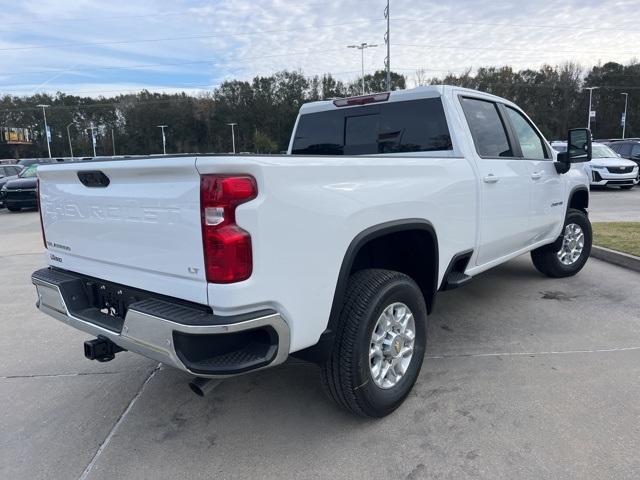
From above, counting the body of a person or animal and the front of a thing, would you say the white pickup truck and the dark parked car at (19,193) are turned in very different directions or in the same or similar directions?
very different directions

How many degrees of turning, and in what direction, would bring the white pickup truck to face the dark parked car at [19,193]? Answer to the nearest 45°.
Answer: approximately 90° to its left

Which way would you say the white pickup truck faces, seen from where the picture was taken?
facing away from the viewer and to the right of the viewer

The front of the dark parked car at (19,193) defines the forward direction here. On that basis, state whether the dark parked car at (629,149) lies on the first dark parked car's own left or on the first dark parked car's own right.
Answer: on the first dark parked car's own left

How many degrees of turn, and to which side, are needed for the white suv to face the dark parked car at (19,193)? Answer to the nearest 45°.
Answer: approximately 90° to its right

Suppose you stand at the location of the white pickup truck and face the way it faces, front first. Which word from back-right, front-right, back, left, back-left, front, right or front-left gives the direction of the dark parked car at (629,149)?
front

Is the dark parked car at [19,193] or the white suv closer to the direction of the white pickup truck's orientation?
the white suv

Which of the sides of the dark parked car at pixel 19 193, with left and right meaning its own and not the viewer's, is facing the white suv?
left

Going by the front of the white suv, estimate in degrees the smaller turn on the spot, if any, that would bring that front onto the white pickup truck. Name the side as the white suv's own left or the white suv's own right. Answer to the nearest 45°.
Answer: approximately 45° to the white suv's own right

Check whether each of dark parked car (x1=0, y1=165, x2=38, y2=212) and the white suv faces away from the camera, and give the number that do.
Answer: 0

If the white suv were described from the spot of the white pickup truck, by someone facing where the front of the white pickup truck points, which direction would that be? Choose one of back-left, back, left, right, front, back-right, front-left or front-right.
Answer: front

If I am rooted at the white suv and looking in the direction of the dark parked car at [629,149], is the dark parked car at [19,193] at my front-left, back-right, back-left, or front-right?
back-left

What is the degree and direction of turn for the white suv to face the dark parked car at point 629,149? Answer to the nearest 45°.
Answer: approximately 135° to its left
